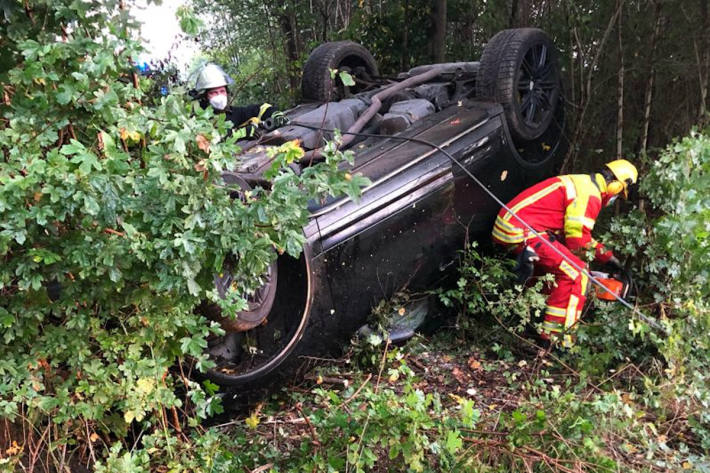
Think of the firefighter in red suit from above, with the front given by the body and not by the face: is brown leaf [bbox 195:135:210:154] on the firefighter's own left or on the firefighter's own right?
on the firefighter's own right

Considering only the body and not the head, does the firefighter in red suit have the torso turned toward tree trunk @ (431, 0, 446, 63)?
no
